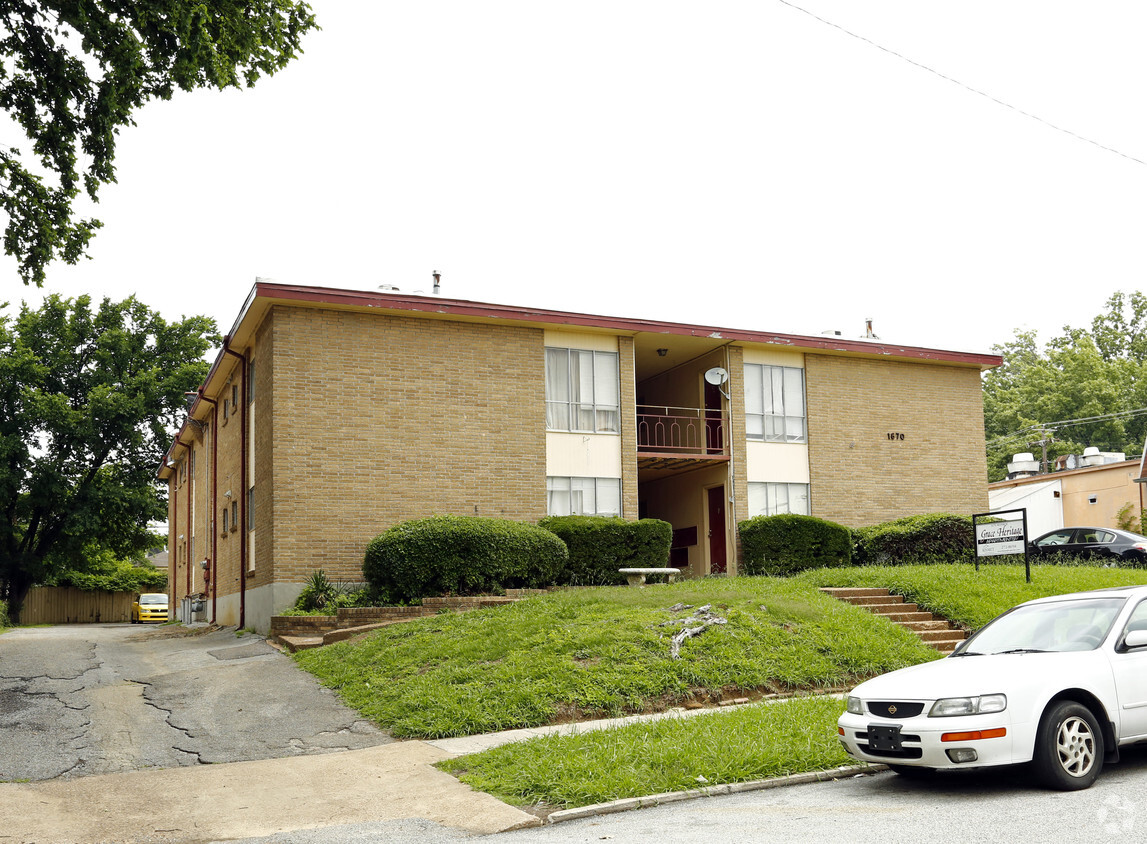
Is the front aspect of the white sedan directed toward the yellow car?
no

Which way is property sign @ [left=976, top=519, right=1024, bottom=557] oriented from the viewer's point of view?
toward the camera

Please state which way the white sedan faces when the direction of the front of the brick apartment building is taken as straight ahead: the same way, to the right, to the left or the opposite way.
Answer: to the right

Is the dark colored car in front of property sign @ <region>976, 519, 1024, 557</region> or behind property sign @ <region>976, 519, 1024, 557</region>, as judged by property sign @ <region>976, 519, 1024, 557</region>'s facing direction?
behind

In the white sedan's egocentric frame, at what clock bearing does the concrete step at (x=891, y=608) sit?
The concrete step is roughly at 4 o'clock from the white sedan.

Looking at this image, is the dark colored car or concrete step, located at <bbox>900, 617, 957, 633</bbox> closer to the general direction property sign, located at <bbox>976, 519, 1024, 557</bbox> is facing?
the concrete step

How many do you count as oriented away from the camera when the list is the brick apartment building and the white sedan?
0

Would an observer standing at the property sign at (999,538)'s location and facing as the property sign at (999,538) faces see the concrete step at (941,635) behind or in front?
in front

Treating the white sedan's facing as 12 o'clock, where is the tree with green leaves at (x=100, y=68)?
The tree with green leaves is roughly at 2 o'clock from the white sedan.

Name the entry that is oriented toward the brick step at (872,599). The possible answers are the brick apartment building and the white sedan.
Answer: the brick apartment building

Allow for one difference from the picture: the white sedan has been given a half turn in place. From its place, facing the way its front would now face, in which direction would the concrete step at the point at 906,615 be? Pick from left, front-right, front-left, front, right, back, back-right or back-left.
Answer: front-left

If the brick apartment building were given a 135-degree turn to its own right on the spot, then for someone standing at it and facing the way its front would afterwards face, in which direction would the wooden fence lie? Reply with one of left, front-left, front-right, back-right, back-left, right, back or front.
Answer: front-right

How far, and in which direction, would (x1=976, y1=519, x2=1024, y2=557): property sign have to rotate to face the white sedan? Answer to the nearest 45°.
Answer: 0° — it already faces it

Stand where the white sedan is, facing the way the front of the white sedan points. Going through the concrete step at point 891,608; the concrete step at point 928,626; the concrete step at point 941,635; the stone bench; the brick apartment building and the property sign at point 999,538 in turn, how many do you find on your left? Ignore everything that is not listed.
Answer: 0

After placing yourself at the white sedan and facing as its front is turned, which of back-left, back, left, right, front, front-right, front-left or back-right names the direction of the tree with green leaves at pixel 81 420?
right

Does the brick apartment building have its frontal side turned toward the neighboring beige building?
no

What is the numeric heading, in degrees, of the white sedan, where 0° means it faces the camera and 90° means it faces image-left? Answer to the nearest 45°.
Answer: approximately 45°

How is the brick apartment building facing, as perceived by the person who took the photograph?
facing the viewer and to the right of the viewer

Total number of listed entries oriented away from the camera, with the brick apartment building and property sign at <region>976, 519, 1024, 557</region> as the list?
0
